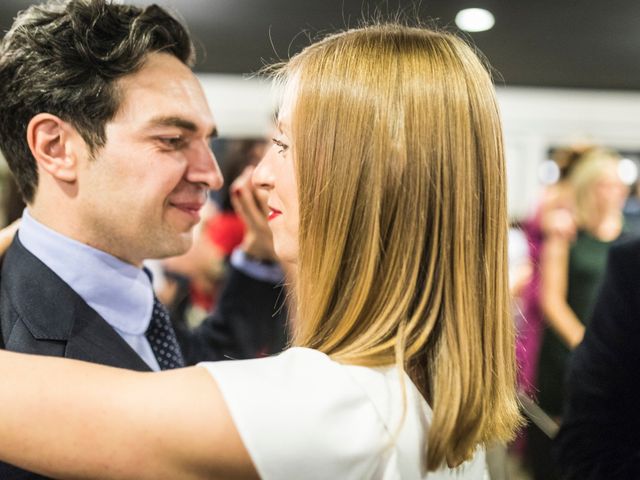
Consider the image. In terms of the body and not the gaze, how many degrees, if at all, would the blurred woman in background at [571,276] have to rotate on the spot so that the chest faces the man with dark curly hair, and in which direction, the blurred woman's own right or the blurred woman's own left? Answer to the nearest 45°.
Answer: approximately 45° to the blurred woman's own right

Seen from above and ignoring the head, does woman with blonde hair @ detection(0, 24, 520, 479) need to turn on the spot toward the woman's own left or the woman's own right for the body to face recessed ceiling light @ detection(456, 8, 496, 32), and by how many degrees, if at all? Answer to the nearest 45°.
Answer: approximately 90° to the woman's own right

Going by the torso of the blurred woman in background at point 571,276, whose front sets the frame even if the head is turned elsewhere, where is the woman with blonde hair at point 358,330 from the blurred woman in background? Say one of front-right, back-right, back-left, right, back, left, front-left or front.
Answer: front-right

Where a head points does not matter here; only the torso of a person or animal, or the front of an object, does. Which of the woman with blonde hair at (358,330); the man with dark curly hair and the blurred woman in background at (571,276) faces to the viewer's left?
the woman with blonde hair

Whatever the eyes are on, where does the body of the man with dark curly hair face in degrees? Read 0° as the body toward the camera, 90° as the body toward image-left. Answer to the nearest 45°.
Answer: approximately 270°

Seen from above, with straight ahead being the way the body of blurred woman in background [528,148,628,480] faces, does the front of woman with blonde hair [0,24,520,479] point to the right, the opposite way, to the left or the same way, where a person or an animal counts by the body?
to the right

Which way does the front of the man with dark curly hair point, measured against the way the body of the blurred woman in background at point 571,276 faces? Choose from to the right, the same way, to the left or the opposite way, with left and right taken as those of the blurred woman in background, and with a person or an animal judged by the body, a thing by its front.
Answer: to the left

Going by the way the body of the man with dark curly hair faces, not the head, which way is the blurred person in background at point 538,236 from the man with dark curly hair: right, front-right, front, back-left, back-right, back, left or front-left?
front-left

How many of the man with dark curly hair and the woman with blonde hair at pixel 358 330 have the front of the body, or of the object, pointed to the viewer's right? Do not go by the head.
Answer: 1

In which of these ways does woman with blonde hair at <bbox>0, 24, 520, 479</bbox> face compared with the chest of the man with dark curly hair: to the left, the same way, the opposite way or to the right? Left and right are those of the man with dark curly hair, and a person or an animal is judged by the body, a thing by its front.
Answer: the opposite way

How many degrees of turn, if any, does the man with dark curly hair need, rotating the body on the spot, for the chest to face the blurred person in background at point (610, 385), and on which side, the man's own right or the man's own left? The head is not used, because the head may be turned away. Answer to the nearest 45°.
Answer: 0° — they already face them

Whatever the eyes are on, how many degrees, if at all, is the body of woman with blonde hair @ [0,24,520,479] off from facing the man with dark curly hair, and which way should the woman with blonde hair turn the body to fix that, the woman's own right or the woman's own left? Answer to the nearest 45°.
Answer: approximately 45° to the woman's own right

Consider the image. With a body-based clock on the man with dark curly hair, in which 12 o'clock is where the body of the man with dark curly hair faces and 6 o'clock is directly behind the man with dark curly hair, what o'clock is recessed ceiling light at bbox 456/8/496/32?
The recessed ceiling light is roughly at 10 o'clock from the man with dark curly hair.

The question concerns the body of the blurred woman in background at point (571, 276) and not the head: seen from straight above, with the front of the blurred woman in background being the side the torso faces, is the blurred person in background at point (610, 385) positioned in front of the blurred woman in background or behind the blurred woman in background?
in front

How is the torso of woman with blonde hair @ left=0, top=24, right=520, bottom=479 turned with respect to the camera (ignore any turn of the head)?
to the viewer's left

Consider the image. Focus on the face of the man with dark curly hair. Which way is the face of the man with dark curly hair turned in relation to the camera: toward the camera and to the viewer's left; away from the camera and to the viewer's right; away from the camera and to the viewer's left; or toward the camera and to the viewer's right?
toward the camera and to the viewer's right
